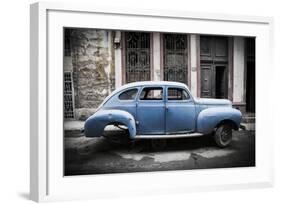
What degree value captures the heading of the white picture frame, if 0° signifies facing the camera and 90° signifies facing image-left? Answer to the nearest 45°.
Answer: approximately 315°
